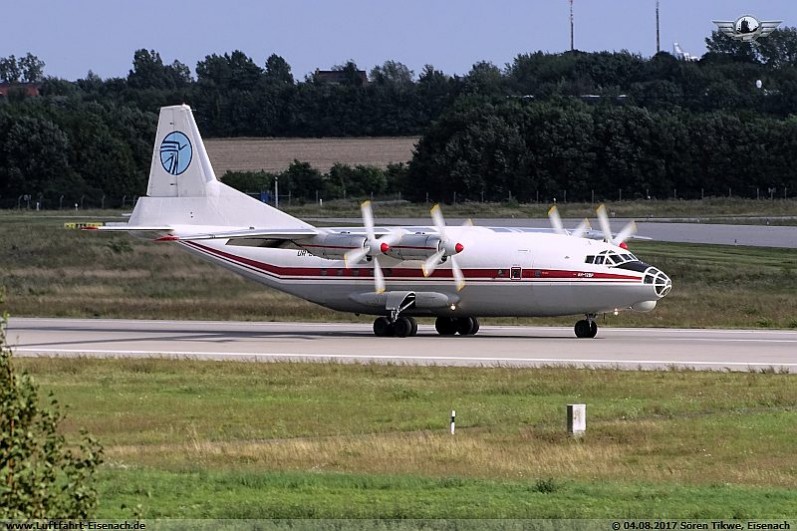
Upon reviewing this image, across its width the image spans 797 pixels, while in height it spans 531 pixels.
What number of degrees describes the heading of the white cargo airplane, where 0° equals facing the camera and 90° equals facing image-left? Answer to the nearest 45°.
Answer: approximately 315°

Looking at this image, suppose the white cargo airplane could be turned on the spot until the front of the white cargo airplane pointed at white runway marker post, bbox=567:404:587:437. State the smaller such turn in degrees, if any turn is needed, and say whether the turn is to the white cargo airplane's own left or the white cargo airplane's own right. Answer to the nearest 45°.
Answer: approximately 45° to the white cargo airplane's own right
